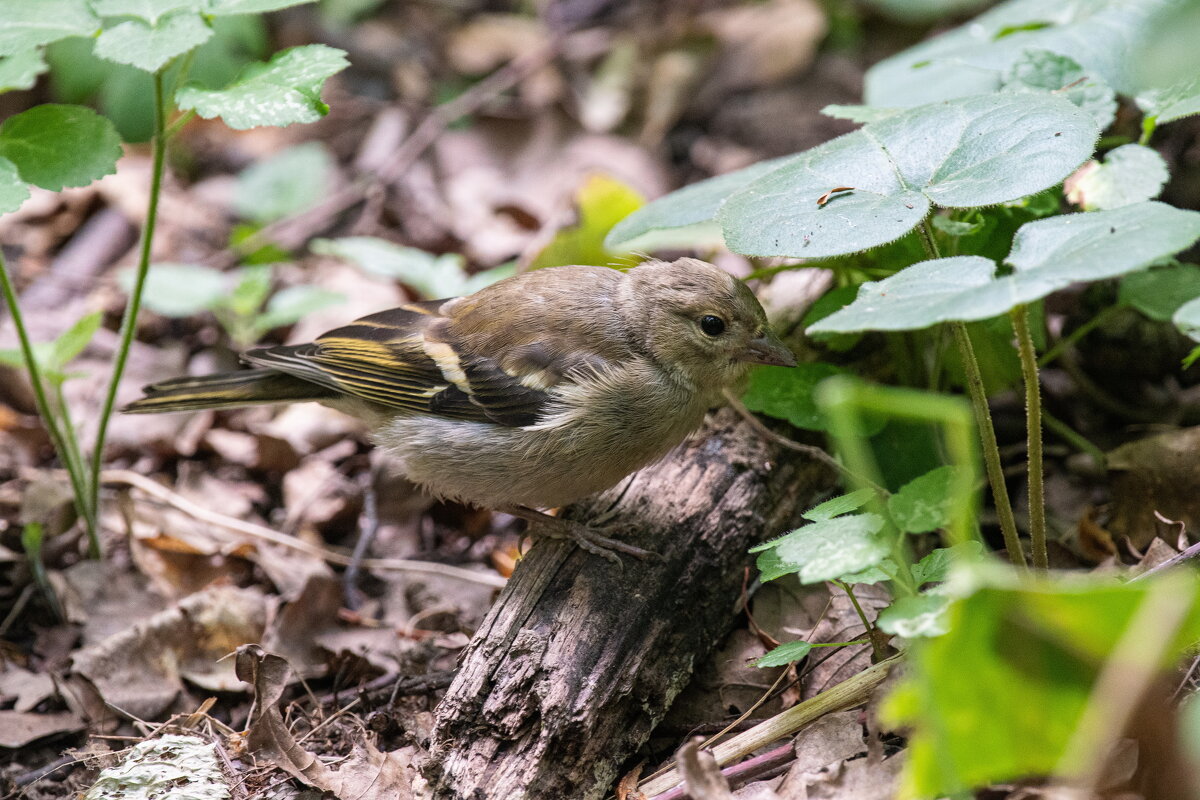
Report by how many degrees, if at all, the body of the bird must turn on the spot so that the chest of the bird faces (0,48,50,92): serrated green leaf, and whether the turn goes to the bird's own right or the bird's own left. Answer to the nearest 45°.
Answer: approximately 180°

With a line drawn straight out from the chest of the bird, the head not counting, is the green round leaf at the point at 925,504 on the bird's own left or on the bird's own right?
on the bird's own right

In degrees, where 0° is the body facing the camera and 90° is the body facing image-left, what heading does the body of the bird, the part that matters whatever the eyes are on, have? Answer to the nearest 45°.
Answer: approximately 270°

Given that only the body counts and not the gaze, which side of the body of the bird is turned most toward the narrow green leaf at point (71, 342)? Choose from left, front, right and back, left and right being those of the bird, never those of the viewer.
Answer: back

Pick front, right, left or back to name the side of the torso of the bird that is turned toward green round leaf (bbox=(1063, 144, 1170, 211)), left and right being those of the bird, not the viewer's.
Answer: front

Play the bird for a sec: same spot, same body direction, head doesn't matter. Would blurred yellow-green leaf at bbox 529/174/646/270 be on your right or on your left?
on your left

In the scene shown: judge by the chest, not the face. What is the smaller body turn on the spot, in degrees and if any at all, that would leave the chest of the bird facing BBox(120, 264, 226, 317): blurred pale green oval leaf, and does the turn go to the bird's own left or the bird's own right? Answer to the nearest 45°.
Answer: approximately 135° to the bird's own left

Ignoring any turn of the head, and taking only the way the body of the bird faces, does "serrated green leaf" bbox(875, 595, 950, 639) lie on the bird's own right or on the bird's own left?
on the bird's own right

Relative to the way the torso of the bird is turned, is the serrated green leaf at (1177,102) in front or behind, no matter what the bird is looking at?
in front

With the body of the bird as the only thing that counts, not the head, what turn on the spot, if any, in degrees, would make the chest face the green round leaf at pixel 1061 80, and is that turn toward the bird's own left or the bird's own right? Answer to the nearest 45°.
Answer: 0° — it already faces it
